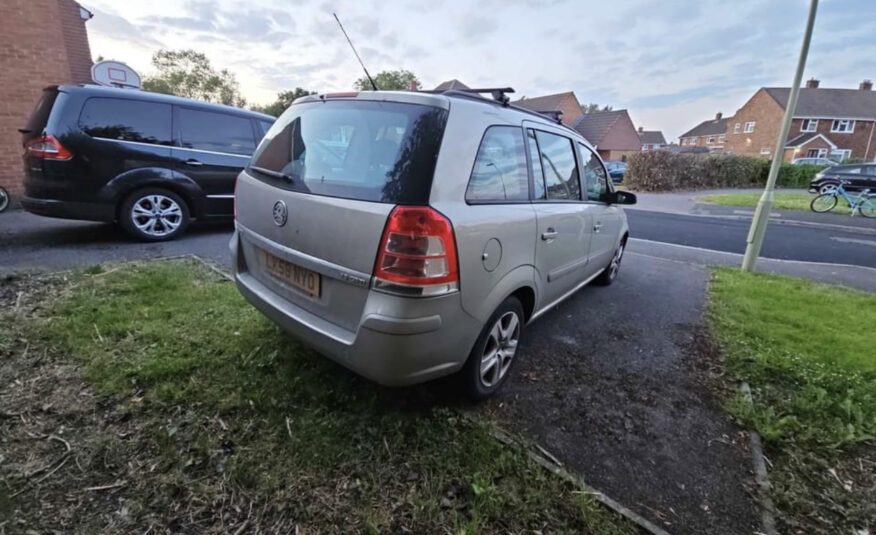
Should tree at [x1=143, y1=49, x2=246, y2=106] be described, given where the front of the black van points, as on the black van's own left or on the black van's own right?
on the black van's own left

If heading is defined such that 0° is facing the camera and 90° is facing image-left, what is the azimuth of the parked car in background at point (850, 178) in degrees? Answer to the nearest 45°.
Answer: approximately 90°

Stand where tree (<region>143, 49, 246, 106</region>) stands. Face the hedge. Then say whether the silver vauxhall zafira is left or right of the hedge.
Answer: right

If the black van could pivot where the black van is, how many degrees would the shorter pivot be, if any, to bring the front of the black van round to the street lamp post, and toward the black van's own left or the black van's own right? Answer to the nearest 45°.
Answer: approximately 45° to the black van's own right

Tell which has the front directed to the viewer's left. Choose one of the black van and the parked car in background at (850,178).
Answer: the parked car in background

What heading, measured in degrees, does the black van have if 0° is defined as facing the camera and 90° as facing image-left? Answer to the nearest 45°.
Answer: approximately 270°

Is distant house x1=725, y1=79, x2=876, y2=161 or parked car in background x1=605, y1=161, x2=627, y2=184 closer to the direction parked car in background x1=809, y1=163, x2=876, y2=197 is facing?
the parked car in background

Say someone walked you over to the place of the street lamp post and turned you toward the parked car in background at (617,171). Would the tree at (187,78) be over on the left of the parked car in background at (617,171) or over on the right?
left

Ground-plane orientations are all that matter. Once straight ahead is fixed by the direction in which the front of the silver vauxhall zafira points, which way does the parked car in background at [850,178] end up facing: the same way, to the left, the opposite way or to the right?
to the left

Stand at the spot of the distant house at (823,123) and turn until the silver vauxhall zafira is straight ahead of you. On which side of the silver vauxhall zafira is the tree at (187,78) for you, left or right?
right

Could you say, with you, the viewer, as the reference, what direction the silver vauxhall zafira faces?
facing away from the viewer and to the right of the viewer
